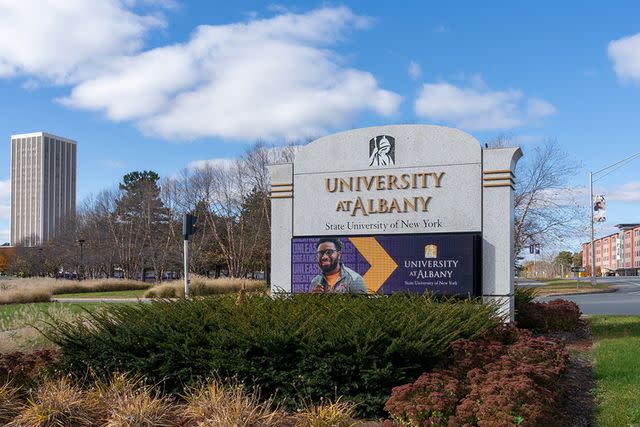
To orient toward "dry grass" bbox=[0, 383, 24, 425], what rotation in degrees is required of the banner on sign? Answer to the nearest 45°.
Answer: approximately 45° to its right

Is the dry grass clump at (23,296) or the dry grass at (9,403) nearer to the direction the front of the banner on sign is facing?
the dry grass at (9,403)

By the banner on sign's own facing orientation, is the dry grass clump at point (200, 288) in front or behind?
behind

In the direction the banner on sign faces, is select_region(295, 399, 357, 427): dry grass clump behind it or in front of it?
in front

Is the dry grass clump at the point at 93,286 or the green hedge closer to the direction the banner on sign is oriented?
the green hedge

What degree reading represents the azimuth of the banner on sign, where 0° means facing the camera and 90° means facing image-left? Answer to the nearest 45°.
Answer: approximately 0°

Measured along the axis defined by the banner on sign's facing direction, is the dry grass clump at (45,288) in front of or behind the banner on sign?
behind

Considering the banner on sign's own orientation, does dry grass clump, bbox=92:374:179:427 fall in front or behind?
in front
